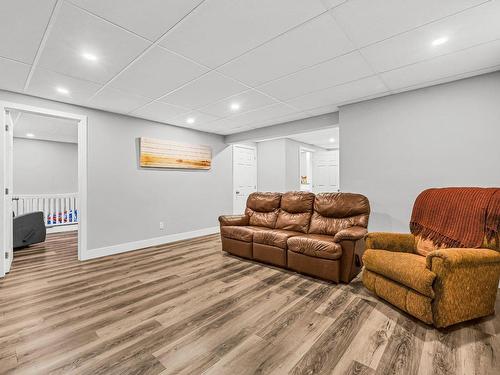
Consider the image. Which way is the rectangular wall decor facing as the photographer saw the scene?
facing the viewer and to the right of the viewer

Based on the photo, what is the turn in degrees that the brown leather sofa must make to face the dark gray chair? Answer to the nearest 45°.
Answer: approximately 45° to its right

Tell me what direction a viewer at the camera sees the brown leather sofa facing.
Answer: facing the viewer and to the left of the viewer

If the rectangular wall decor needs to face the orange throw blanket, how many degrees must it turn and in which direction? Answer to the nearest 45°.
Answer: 0° — it already faces it

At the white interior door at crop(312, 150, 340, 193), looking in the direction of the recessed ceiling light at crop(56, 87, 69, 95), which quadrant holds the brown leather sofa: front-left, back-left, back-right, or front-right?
front-left

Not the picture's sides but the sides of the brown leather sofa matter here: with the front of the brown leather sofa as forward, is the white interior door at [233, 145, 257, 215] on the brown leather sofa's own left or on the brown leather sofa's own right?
on the brown leather sofa's own right

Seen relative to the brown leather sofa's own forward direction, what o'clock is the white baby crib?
The white baby crib is roughly at 2 o'clock from the brown leather sofa.

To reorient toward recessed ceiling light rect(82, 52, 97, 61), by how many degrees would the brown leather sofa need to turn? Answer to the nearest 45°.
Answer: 0° — it already faces it

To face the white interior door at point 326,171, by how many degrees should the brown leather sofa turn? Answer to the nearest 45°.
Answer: approximately 135° to its right

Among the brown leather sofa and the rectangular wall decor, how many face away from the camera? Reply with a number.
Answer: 0
